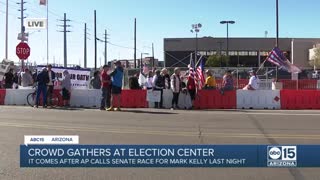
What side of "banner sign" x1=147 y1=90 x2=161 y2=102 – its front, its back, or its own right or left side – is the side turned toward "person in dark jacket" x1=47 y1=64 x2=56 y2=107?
right

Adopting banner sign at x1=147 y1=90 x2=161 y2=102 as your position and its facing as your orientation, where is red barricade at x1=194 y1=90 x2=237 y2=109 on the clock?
The red barricade is roughly at 9 o'clock from the banner sign.

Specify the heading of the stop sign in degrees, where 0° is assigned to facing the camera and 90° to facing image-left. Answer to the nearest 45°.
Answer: approximately 0°
